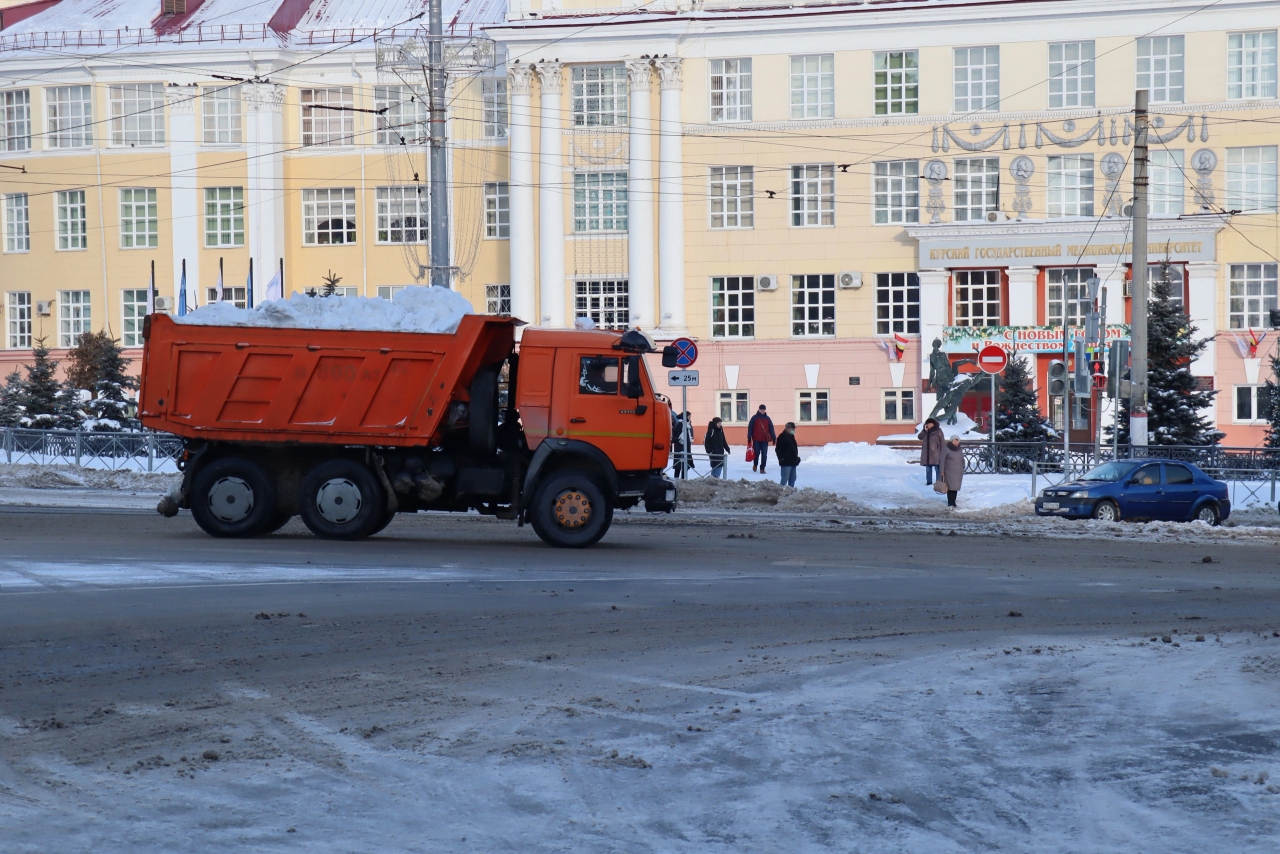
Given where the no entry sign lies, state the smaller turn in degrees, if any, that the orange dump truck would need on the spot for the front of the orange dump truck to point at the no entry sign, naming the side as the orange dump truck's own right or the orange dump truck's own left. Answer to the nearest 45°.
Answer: approximately 45° to the orange dump truck's own left

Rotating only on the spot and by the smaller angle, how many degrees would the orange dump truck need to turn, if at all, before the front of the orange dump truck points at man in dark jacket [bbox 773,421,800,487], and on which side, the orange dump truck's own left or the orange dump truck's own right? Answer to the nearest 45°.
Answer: approximately 45° to the orange dump truck's own left

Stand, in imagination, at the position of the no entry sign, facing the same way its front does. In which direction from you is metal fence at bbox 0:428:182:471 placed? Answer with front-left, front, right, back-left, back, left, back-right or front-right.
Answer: right

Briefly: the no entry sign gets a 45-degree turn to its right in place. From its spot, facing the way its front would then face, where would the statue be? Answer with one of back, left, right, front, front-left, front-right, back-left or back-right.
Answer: back-right

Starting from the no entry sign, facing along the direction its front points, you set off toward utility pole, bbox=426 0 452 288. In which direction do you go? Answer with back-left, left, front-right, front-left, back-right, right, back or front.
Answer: front-right

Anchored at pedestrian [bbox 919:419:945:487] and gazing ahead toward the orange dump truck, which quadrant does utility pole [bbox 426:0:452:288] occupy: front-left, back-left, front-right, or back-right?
front-right

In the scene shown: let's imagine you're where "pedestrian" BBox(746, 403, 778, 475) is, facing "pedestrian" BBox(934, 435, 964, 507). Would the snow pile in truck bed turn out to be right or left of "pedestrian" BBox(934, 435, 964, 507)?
right

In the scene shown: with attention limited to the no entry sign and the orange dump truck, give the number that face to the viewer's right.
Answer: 1

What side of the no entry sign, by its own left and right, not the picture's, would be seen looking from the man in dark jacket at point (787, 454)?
right

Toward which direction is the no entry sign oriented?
toward the camera

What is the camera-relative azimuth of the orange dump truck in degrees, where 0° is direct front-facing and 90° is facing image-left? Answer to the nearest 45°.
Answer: approximately 270°

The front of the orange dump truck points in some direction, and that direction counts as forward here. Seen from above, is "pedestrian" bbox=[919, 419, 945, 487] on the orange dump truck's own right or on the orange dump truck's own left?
on the orange dump truck's own left

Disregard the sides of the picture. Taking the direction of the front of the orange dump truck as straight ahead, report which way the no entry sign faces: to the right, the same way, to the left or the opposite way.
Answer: to the right
